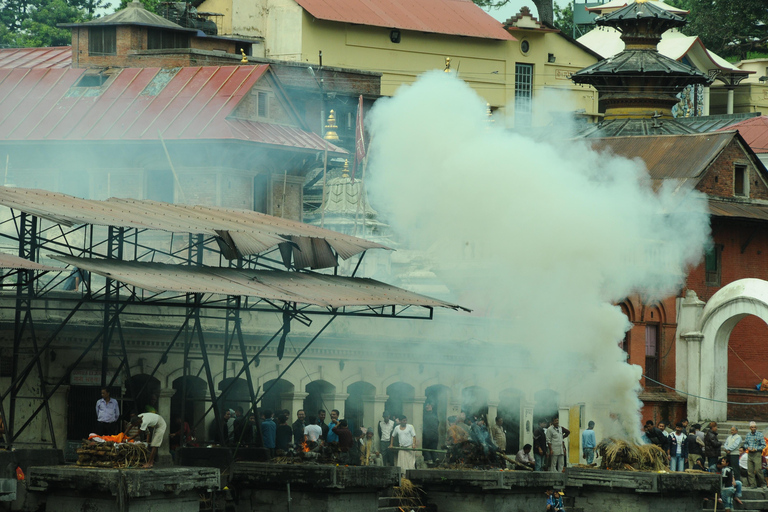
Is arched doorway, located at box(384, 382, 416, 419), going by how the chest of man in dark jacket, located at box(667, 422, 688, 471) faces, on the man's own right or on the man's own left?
on the man's own right

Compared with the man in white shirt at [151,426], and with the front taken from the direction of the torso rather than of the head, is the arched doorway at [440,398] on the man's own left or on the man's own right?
on the man's own right

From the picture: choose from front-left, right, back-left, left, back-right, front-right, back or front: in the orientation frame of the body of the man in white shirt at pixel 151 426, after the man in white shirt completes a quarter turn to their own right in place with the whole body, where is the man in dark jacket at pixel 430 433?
front-right

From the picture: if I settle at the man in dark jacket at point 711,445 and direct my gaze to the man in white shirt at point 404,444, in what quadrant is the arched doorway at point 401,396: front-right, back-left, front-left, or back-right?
front-right

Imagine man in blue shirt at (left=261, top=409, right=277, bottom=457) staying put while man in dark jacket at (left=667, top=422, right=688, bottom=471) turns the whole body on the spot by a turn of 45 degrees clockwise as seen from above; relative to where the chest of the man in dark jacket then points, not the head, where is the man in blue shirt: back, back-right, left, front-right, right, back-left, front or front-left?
front

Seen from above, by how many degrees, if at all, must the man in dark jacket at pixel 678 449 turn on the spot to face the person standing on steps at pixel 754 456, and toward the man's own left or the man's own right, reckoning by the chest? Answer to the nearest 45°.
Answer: approximately 90° to the man's own left

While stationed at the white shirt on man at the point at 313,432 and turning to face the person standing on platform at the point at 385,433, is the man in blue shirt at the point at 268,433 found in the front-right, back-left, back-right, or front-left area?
back-left

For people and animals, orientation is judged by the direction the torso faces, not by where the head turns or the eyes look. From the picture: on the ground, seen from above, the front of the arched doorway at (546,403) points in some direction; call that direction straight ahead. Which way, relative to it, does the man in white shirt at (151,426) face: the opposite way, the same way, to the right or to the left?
to the right

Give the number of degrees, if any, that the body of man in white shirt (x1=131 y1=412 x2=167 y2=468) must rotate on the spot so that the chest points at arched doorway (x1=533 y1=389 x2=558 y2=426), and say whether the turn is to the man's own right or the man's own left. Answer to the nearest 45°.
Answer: approximately 135° to the man's own right

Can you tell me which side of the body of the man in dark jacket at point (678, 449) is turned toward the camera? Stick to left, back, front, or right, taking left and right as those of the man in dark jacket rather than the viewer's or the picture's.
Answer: front

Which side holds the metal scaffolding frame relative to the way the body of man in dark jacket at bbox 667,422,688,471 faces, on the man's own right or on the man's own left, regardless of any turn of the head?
on the man's own right
